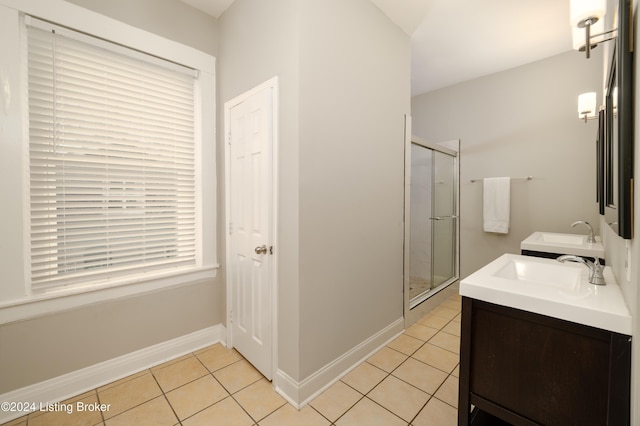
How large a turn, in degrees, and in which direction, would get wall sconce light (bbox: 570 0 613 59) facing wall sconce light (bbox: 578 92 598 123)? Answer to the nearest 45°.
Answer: approximately 90° to its right

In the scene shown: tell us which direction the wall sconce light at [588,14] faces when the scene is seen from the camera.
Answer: facing to the left of the viewer

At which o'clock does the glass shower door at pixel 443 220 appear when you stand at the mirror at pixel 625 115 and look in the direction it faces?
The glass shower door is roughly at 2 o'clock from the mirror.

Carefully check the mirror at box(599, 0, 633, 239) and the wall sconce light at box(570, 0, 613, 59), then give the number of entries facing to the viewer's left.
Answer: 2

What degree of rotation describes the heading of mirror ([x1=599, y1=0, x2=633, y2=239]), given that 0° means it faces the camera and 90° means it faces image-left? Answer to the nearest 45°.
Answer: approximately 90°

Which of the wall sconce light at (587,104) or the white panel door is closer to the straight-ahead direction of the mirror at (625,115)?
the white panel door

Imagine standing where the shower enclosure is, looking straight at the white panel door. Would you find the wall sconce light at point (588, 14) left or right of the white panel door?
left

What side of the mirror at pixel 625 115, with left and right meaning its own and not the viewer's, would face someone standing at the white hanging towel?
right
